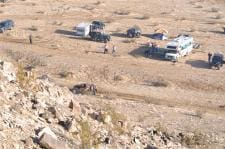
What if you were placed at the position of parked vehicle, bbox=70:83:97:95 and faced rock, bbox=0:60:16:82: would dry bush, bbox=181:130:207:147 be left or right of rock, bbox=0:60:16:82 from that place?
left

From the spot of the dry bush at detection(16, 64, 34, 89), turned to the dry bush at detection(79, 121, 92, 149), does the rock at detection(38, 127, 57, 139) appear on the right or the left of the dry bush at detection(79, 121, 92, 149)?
right
